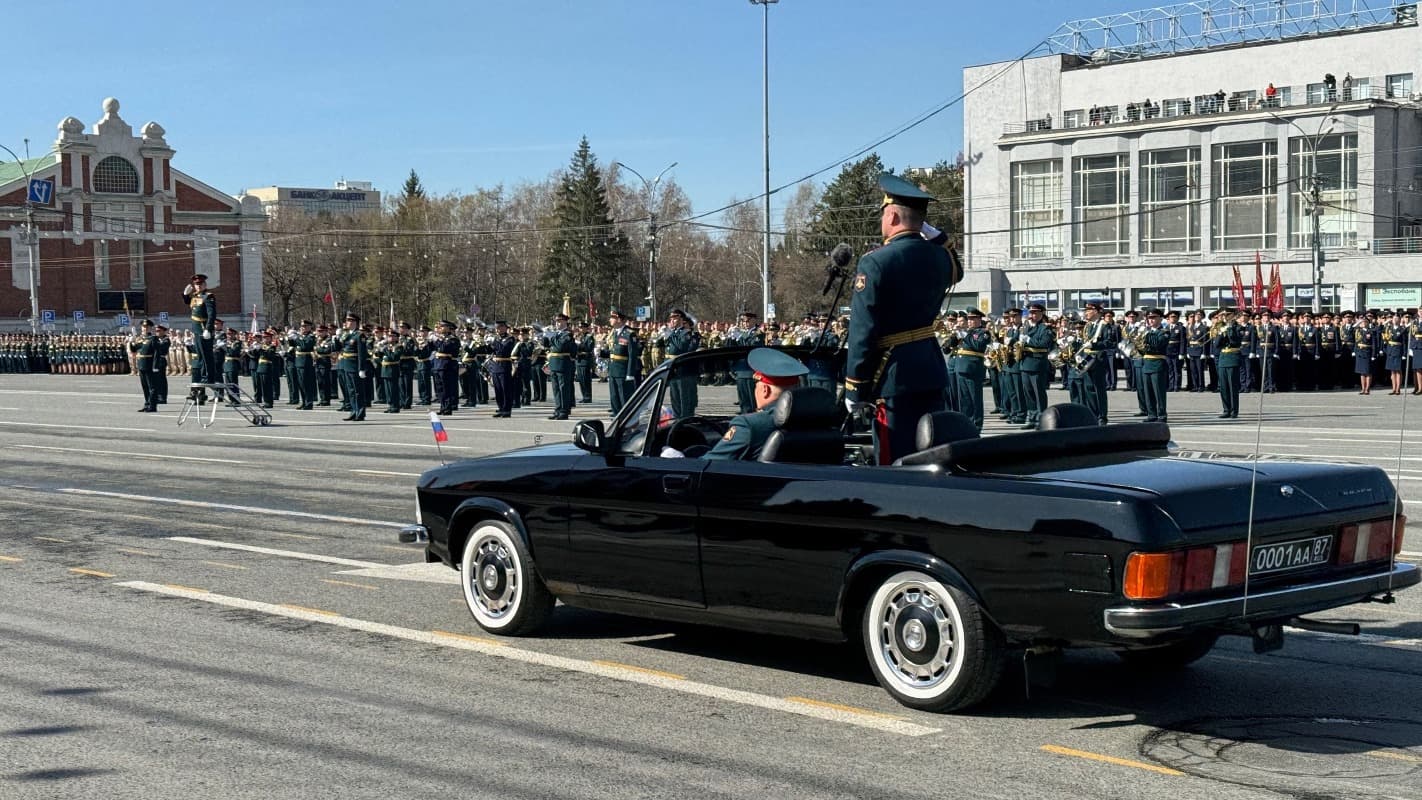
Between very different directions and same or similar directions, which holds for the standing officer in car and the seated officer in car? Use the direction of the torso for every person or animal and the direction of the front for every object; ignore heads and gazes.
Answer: same or similar directions

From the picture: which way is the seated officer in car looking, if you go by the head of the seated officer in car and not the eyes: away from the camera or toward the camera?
away from the camera

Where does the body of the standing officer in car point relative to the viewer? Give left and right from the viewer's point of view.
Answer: facing away from the viewer and to the left of the viewer

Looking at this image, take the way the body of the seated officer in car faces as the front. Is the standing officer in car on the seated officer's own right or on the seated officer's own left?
on the seated officer's own right

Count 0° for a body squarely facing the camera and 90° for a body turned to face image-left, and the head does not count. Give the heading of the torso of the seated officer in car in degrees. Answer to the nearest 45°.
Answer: approximately 135°

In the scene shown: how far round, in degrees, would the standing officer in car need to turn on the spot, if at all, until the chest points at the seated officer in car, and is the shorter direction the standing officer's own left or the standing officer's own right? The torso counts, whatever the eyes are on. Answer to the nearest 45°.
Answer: approximately 90° to the standing officer's own left

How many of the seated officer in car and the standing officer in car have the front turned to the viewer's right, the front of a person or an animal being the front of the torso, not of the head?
0

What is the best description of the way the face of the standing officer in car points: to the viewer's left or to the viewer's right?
to the viewer's left
